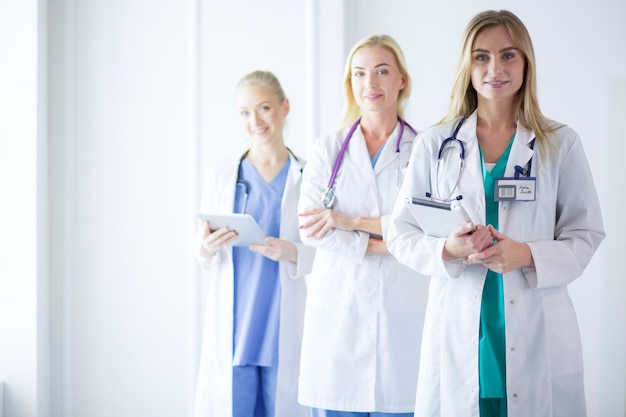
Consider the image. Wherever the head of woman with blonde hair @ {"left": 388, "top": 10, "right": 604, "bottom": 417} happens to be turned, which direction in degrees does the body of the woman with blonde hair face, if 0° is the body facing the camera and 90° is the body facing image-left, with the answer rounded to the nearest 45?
approximately 0°

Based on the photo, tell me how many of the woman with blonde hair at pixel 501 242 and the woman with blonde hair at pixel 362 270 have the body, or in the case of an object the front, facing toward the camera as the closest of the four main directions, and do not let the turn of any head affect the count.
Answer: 2

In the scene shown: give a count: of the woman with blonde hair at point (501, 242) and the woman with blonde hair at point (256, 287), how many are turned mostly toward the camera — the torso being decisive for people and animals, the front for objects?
2

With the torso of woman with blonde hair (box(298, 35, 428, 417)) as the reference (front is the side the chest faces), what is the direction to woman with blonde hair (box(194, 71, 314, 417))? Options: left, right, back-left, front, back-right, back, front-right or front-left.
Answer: back-right

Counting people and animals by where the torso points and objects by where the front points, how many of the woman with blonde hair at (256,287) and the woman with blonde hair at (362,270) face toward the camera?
2

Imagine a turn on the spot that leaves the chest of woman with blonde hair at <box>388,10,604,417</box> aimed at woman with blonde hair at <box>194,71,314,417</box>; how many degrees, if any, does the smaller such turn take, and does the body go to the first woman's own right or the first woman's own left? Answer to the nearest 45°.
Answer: approximately 135° to the first woman's own right
